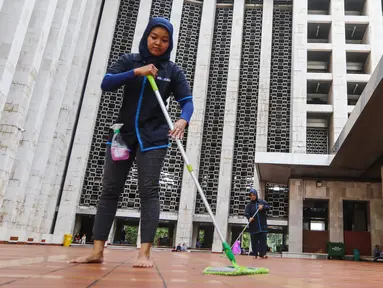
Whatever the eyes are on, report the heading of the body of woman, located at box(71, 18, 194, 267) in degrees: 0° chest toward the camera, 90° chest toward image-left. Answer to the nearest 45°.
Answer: approximately 0°

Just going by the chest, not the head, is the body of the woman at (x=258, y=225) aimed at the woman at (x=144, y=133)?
yes

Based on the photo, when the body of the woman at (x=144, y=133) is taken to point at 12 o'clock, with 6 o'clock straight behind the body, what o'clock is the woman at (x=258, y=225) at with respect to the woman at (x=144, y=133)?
the woman at (x=258, y=225) is roughly at 7 o'clock from the woman at (x=144, y=133).

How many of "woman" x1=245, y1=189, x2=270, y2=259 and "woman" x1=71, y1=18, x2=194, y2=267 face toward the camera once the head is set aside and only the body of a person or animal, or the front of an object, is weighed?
2
